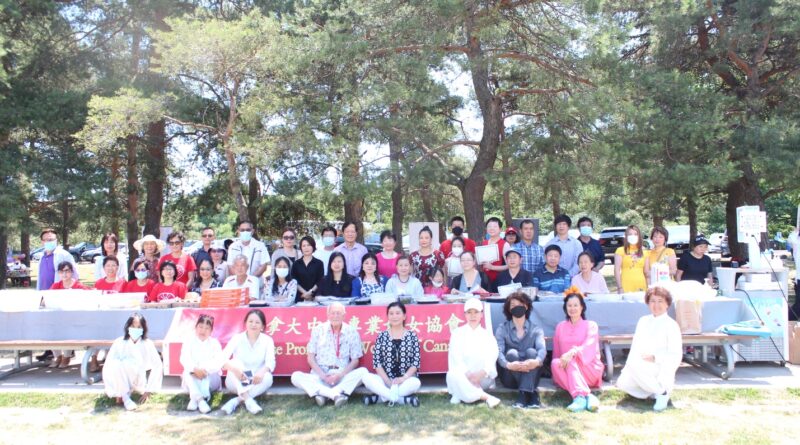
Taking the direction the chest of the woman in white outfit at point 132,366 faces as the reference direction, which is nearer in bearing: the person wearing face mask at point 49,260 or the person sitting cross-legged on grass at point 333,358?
the person sitting cross-legged on grass

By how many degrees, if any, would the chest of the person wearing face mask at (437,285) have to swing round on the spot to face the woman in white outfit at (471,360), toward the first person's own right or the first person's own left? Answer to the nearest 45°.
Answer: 0° — they already face them

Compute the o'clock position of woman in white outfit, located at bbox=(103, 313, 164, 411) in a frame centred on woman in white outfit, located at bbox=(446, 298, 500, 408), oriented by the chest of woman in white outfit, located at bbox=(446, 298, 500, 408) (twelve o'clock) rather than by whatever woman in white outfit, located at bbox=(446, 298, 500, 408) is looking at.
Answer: woman in white outfit, located at bbox=(103, 313, 164, 411) is roughly at 3 o'clock from woman in white outfit, located at bbox=(446, 298, 500, 408).

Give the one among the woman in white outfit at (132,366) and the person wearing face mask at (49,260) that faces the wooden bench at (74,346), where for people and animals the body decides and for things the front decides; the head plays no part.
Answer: the person wearing face mask

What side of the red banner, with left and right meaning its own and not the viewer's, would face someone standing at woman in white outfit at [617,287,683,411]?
left

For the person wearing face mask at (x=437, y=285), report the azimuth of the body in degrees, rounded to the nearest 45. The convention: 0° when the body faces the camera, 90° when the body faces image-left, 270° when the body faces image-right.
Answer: approximately 0°
